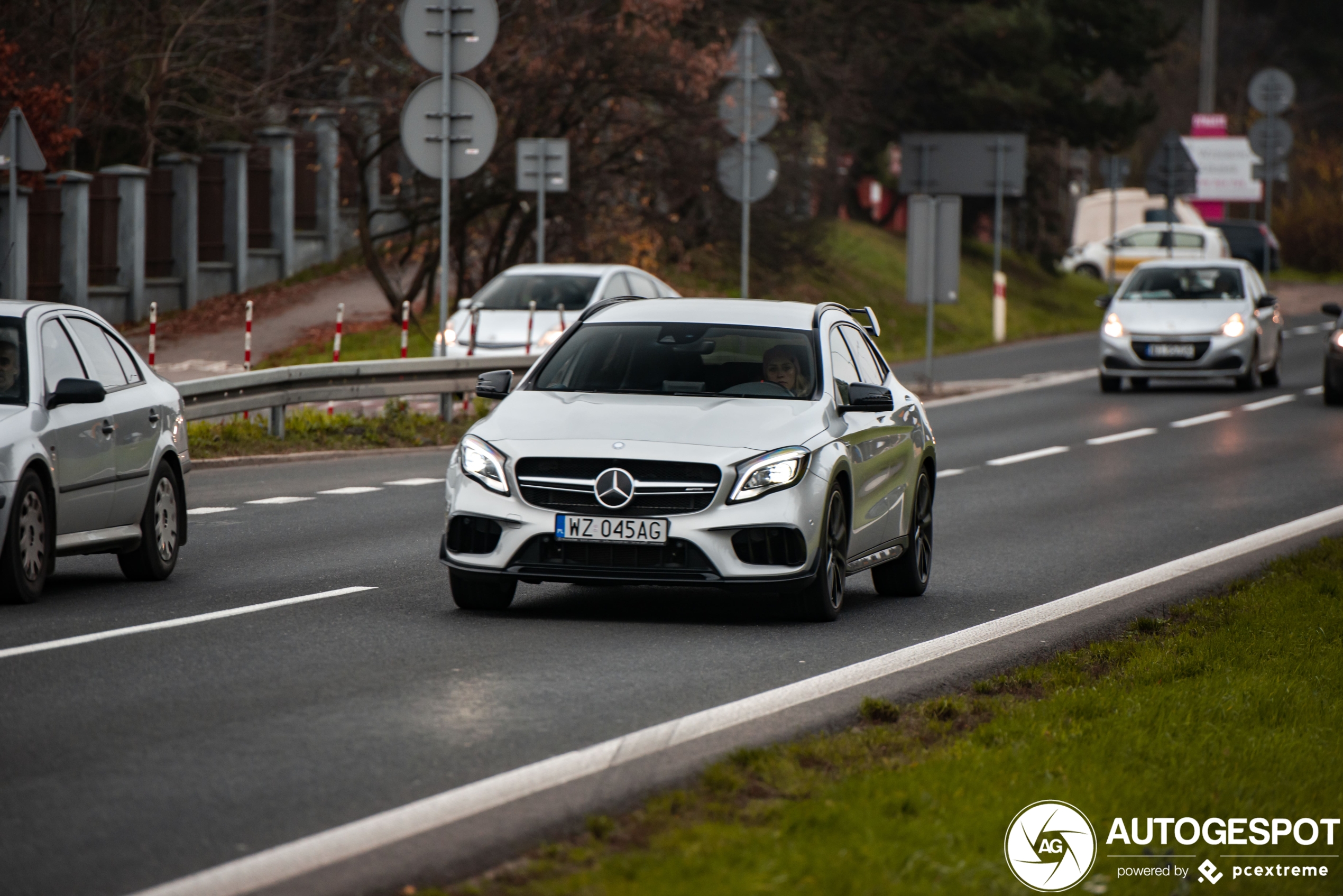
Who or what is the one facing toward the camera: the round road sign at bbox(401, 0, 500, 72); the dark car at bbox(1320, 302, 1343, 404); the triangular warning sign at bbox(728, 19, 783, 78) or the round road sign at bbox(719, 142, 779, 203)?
the dark car

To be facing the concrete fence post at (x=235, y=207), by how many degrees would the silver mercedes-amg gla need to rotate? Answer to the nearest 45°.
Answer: approximately 135° to its right

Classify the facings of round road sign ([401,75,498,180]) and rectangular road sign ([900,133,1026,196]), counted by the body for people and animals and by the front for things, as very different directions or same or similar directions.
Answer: same or similar directions

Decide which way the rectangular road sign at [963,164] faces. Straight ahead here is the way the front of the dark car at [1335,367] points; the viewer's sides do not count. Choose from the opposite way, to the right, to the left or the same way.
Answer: the opposite way

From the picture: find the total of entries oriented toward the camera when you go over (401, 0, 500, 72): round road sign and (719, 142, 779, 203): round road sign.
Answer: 0

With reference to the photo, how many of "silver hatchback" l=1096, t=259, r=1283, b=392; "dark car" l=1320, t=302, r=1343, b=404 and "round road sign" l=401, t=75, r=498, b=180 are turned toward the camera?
2

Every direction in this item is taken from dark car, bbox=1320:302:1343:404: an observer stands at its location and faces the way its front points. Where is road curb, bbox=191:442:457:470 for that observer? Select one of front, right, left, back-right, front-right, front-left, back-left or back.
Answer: front-right

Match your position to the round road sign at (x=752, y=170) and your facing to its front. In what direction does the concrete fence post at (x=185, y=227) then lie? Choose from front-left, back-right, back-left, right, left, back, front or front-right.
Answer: front-left

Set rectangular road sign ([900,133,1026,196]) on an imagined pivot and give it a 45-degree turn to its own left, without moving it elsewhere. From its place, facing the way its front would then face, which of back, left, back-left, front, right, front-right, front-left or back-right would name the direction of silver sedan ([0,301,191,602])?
back-left

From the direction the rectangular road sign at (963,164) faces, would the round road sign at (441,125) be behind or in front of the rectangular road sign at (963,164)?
behind

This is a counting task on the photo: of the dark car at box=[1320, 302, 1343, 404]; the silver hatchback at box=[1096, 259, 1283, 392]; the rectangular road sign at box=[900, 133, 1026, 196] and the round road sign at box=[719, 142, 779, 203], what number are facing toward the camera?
2

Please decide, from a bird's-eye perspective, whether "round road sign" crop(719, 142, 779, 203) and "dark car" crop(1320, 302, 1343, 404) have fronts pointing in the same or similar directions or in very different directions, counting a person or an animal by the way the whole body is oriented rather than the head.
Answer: very different directions

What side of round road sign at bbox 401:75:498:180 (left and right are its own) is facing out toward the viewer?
back

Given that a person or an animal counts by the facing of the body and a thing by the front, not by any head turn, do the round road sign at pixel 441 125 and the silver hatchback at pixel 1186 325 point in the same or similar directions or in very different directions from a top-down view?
very different directions

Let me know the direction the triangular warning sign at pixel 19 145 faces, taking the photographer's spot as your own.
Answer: facing away from the viewer

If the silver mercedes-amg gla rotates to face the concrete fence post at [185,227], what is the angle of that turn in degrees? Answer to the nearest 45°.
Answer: approximately 135° to its right

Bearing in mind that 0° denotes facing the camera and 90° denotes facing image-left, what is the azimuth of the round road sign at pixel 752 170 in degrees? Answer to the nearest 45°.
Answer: approximately 180°

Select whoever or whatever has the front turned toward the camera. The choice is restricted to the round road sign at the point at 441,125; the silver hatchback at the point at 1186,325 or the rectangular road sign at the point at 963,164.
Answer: the silver hatchback
